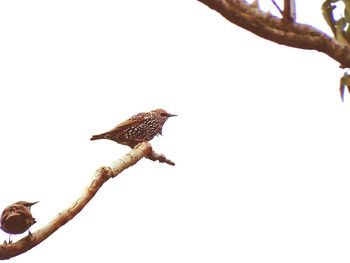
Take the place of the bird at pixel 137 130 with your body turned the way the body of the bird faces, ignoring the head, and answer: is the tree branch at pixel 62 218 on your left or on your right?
on your right

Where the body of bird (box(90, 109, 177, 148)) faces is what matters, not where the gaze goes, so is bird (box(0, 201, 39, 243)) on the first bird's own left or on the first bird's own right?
on the first bird's own right

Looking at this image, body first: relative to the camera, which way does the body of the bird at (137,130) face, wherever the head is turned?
to the viewer's right
